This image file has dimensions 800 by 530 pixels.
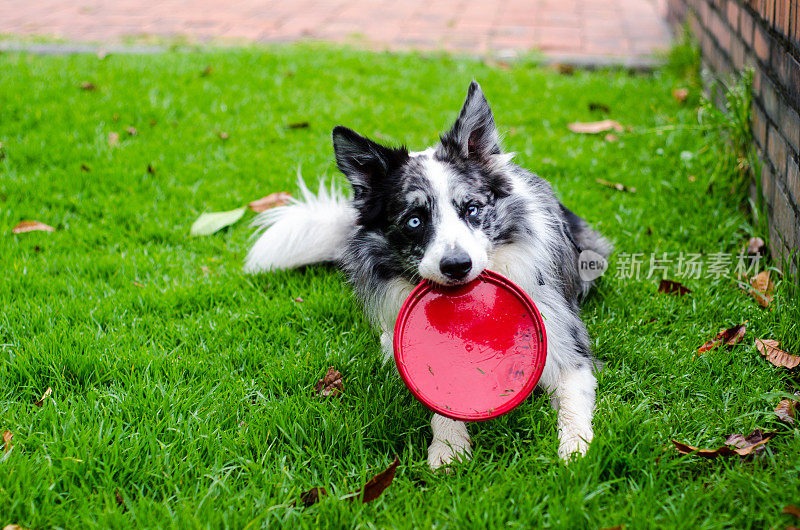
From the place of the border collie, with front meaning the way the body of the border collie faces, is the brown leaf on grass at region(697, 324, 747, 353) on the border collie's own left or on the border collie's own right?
on the border collie's own left

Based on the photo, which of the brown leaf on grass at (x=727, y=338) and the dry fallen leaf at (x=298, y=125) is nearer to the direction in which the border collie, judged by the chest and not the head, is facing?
the brown leaf on grass

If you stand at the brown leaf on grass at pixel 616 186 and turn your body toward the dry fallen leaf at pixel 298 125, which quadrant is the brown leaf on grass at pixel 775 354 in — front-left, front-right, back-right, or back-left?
back-left

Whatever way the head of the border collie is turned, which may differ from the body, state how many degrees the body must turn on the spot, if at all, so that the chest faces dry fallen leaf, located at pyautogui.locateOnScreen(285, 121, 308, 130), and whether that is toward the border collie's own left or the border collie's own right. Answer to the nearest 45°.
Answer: approximately 180°

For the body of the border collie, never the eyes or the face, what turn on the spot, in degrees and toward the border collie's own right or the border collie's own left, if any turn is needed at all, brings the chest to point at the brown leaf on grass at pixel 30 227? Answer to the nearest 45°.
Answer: approximately 135° to the border collie's own right

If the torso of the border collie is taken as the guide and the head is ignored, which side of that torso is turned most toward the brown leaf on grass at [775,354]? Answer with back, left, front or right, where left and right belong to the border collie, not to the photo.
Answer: left

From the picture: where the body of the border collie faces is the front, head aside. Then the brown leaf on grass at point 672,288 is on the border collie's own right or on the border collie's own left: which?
on the border collie's own left

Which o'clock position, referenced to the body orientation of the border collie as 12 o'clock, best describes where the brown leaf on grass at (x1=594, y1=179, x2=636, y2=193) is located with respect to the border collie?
The brown leaf on grass is roughly at 7 o'clock from the border collie.

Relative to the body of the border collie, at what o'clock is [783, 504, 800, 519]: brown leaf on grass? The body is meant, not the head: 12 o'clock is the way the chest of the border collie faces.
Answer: The brown leaf on grass is roughly at 11 o'clock from the border collie.

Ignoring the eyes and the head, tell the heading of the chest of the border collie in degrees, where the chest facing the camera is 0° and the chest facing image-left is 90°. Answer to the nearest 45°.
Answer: approximately 0°

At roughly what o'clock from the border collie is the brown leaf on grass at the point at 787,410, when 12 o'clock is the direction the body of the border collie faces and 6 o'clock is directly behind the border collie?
The brown leaf on grass is roughly at 10 o'clock from the border collie.
